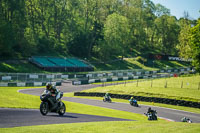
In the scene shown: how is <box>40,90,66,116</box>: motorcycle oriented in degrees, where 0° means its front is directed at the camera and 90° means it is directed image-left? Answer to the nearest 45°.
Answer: approximately 45°
